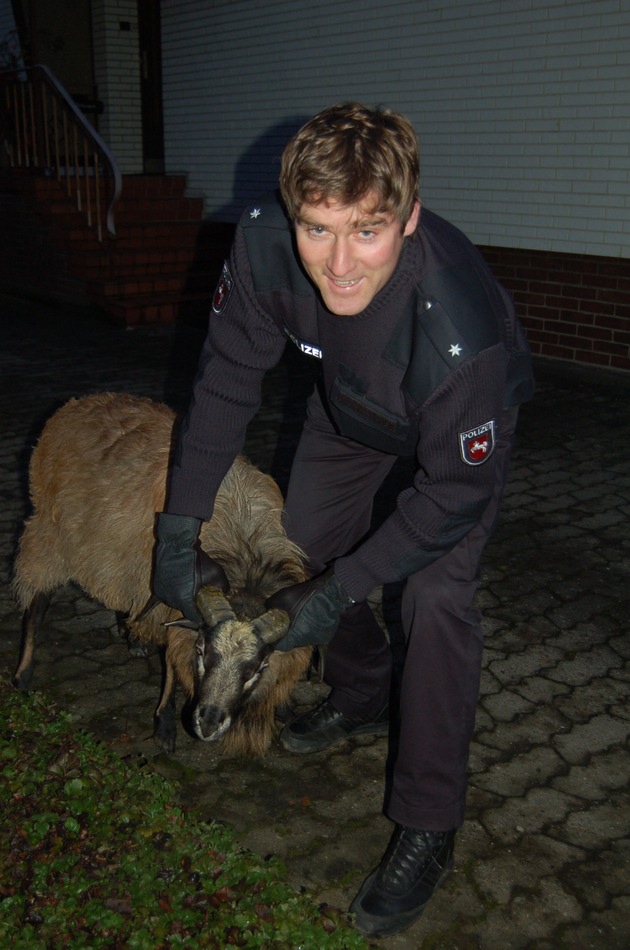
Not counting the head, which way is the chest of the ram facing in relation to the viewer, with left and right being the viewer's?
facing the viewer and to the right of the viewer

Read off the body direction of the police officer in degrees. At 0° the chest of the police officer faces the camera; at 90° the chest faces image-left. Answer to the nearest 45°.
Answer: approximately 45°
